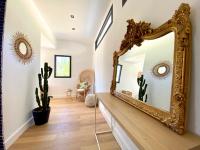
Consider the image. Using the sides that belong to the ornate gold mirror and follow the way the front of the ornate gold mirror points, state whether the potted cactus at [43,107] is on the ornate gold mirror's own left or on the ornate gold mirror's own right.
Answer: on the ornate gold mirror's own right

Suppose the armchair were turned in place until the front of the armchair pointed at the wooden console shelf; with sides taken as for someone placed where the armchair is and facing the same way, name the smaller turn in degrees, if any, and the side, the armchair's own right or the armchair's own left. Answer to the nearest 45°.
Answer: approximately 45° to the armchair's own left

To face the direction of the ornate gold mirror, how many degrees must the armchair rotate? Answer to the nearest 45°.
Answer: approximately 45° to its left

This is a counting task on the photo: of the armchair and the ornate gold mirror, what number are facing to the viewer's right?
0

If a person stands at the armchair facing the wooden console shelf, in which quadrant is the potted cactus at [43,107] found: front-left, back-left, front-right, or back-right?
front-right

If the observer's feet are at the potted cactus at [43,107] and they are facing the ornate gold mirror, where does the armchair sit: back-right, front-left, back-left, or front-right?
back-left

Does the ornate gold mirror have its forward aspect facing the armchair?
no

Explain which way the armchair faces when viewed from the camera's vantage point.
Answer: facing the viewer and to the left of the viewer
